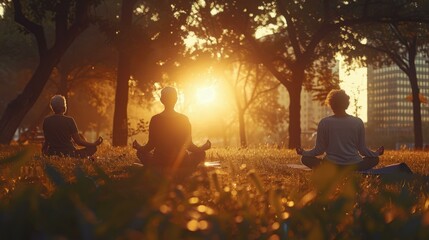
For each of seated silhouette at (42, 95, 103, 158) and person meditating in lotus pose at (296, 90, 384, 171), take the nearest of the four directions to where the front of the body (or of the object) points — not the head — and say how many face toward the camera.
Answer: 0

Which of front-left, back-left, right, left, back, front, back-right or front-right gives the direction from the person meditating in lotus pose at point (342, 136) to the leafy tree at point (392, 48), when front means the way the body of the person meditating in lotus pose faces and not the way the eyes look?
front

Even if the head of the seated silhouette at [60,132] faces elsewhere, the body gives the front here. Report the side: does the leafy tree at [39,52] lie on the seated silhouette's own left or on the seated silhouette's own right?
on the seated silhouette's own left

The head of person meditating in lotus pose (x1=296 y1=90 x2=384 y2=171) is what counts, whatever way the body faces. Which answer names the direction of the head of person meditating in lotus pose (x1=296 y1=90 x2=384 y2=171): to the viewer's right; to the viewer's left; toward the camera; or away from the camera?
away from the camera

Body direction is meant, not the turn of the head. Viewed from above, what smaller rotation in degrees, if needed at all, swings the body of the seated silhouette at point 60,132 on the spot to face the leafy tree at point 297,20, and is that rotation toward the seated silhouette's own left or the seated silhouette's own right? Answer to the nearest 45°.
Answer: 0° — they already face it

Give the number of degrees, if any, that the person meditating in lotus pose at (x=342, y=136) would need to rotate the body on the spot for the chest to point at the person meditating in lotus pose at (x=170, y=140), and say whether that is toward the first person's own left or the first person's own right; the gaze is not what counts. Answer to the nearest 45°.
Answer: approximately 90° to the first person's own left

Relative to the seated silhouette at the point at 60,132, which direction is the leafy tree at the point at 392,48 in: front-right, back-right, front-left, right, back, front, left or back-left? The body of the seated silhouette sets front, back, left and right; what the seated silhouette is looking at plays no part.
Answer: front

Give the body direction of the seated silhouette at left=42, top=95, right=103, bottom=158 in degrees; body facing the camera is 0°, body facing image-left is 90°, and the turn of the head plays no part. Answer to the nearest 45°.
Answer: approximately 225°

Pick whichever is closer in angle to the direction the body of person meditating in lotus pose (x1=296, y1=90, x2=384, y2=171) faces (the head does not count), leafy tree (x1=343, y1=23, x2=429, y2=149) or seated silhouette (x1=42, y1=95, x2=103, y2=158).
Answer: the leafy tree

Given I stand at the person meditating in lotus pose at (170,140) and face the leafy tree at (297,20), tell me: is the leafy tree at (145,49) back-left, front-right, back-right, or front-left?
front-left

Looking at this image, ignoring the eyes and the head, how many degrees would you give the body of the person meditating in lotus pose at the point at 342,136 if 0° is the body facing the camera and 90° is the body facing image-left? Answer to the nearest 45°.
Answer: approximately 180°

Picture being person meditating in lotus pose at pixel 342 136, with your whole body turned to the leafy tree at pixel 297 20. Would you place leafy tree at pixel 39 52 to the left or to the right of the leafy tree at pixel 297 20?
left

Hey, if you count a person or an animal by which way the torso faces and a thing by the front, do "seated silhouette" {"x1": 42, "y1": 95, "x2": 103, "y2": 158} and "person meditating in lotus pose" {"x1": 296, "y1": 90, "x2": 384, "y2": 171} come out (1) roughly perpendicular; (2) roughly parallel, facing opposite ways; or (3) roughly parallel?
roughly parallel

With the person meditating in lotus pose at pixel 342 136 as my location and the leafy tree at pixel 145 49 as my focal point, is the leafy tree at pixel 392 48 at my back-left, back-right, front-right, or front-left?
front-right
